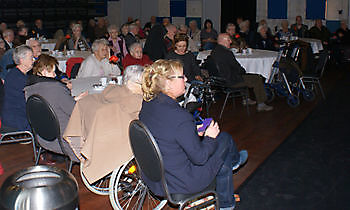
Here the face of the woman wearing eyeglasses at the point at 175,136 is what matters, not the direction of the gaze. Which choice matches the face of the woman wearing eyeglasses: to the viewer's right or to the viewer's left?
to the viewer's right

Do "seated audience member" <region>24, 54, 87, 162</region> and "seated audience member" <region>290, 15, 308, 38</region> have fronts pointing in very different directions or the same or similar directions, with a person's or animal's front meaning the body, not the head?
very different directions

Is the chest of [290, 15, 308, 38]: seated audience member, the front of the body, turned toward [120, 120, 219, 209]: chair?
yes

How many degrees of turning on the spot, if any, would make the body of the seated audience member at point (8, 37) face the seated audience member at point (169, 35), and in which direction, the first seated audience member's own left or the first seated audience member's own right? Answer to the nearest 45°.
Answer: approximately 45° to the first seated audience member's own left

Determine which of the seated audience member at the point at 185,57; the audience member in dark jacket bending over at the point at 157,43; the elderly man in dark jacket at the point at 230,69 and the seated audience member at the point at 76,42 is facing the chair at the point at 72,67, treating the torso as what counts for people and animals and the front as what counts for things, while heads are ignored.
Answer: the seated audience member at the point at 76,42

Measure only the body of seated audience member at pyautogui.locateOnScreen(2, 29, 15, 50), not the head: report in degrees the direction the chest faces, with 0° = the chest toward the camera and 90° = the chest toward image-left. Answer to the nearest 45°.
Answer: approximately 315°
